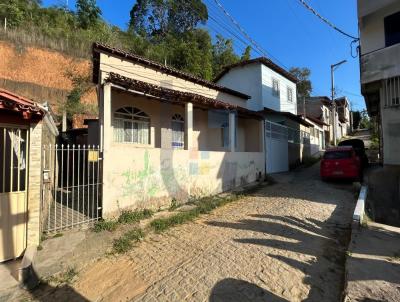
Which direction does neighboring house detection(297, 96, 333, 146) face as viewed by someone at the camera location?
facing the viewer and to the right of the viewer

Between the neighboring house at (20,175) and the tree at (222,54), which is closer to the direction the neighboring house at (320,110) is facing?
the neighboring house

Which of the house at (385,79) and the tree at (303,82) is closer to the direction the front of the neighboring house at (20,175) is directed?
the house

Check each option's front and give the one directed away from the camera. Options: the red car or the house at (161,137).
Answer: the red car

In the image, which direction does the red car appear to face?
away from the camera

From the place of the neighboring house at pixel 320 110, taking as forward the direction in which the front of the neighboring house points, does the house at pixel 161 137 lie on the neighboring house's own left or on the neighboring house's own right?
on the neighboring house's own right

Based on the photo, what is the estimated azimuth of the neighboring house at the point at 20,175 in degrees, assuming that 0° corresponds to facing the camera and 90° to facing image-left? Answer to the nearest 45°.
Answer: approximately 315°

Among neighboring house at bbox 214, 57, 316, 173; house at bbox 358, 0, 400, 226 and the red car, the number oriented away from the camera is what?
1

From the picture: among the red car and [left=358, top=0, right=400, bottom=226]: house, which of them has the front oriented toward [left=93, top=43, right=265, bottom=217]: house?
[left=358, top=0, right=400, bottom=226]: house

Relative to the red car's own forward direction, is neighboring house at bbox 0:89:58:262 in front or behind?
behind

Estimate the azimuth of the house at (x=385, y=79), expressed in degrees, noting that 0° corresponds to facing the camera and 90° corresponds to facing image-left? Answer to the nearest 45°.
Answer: approximately 45°

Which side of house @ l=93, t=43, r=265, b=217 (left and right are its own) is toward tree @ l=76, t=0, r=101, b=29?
back

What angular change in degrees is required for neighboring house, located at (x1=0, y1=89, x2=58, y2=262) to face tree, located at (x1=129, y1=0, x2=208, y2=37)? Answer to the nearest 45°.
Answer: approximately 90° to its left
